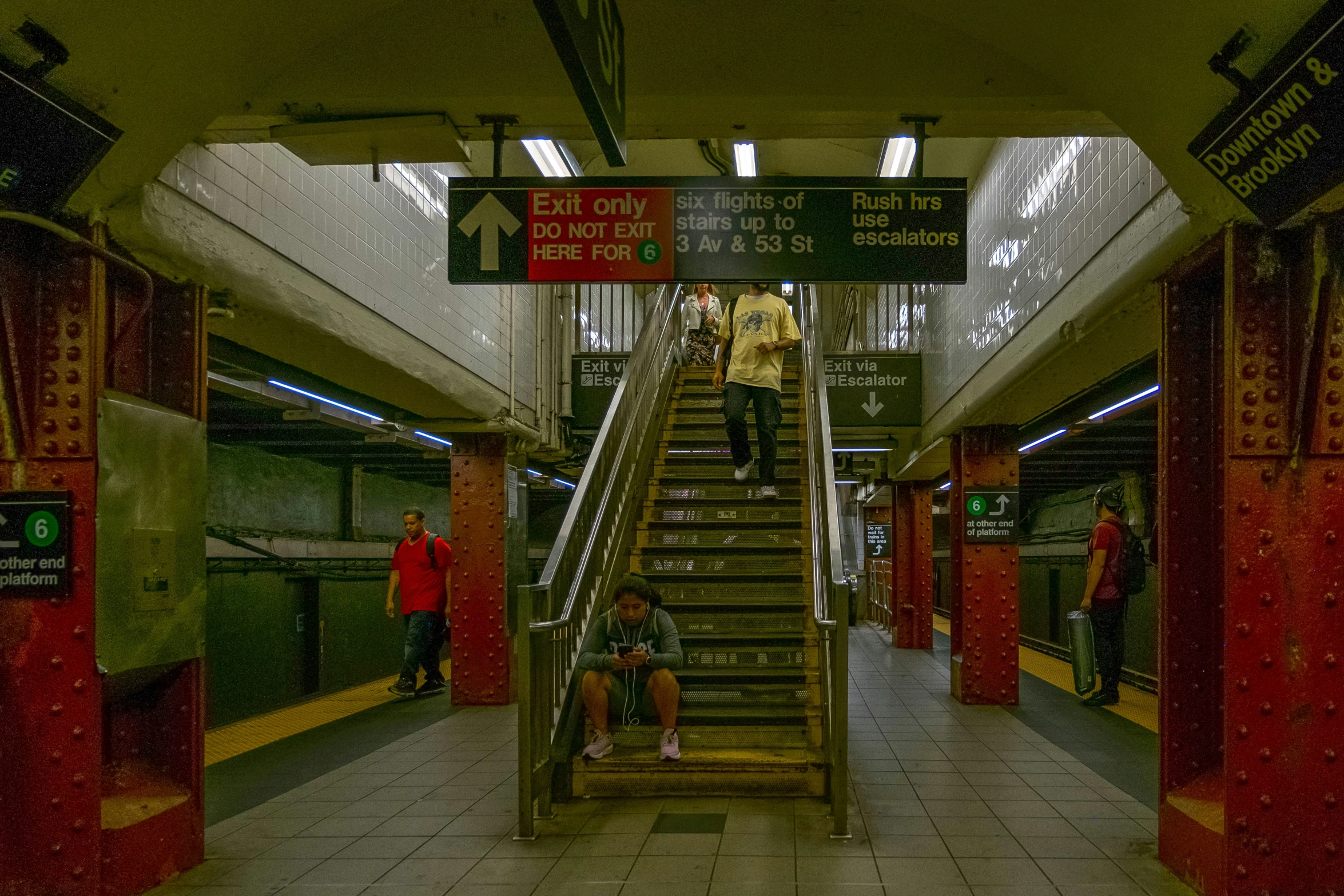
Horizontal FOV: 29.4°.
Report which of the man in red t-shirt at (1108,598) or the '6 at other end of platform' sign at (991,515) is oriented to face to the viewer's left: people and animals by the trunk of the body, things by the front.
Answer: the man in red t-shirt

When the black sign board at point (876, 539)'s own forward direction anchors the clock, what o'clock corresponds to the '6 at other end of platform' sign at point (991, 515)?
The '6 at other end of platform' sign is roughly at 12 o'clock from the black sign board.

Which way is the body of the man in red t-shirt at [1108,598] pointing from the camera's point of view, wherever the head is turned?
to the viewer's left

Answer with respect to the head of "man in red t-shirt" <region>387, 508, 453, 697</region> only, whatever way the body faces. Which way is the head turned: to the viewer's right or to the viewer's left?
to the viewer's left

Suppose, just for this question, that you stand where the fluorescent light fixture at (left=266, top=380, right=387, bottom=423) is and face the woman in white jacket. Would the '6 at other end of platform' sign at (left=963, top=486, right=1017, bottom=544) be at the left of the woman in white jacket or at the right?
right

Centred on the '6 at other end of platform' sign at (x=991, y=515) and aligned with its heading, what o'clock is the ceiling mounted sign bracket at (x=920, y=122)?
The ceiling mounted sign bracket is roughly at 12 o'clock from the '6 at other end of platform' sign.

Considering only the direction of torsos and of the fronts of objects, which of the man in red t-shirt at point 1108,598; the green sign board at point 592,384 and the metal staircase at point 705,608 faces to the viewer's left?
the man in red t-shirt

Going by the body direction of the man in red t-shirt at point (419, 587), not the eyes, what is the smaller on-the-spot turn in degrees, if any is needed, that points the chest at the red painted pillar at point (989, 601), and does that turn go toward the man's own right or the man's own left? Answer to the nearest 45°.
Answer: approximately 135° to the man's own left
